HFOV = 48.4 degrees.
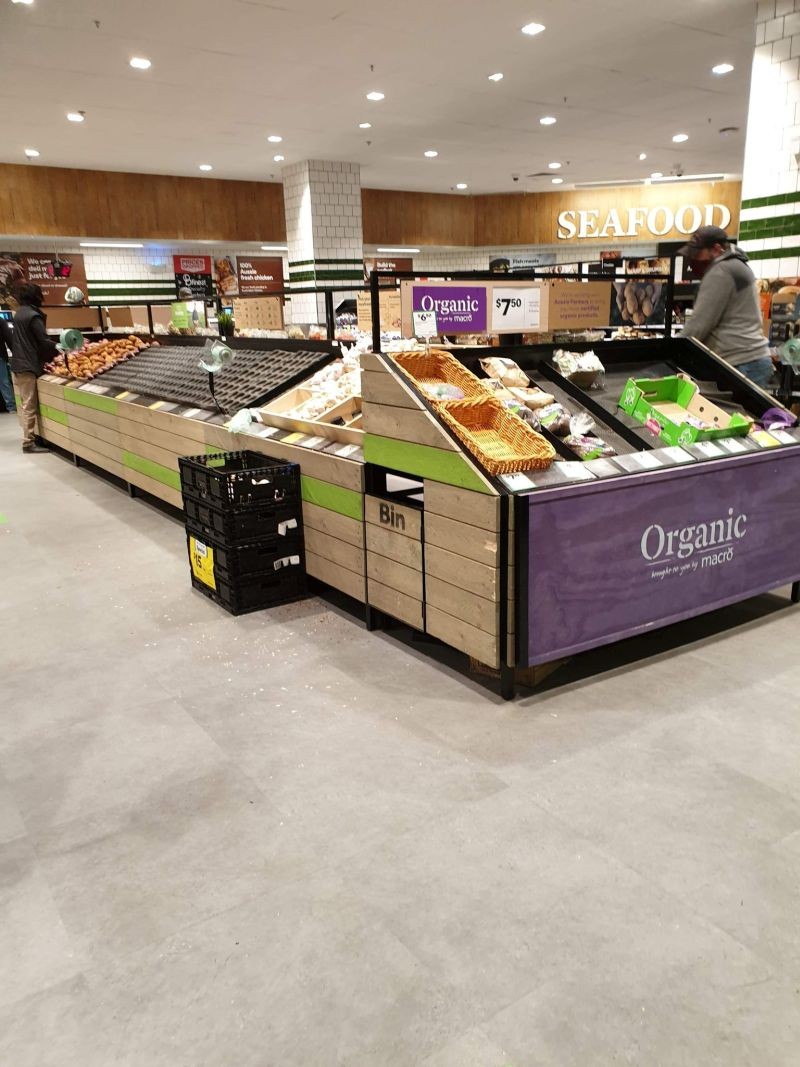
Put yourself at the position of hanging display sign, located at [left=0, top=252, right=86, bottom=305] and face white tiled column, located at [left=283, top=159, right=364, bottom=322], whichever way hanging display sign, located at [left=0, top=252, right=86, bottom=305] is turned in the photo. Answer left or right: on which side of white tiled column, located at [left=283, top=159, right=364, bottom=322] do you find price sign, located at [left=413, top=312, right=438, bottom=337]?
right

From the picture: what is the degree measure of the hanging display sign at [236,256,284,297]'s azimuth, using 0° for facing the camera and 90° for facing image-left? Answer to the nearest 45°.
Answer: approximately 0°

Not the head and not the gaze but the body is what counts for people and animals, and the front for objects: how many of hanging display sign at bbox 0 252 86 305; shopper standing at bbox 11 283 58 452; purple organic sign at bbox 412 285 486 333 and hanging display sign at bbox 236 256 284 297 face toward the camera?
3

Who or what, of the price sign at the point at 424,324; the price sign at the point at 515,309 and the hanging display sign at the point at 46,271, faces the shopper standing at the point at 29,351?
the hanging display sign

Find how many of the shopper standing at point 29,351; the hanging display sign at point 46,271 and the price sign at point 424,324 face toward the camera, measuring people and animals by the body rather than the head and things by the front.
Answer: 2

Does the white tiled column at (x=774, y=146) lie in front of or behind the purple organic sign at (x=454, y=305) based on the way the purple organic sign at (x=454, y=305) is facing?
behind

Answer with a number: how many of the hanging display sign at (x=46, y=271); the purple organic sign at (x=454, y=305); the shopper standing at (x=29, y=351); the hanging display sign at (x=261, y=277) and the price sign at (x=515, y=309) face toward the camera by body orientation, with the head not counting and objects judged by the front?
4
